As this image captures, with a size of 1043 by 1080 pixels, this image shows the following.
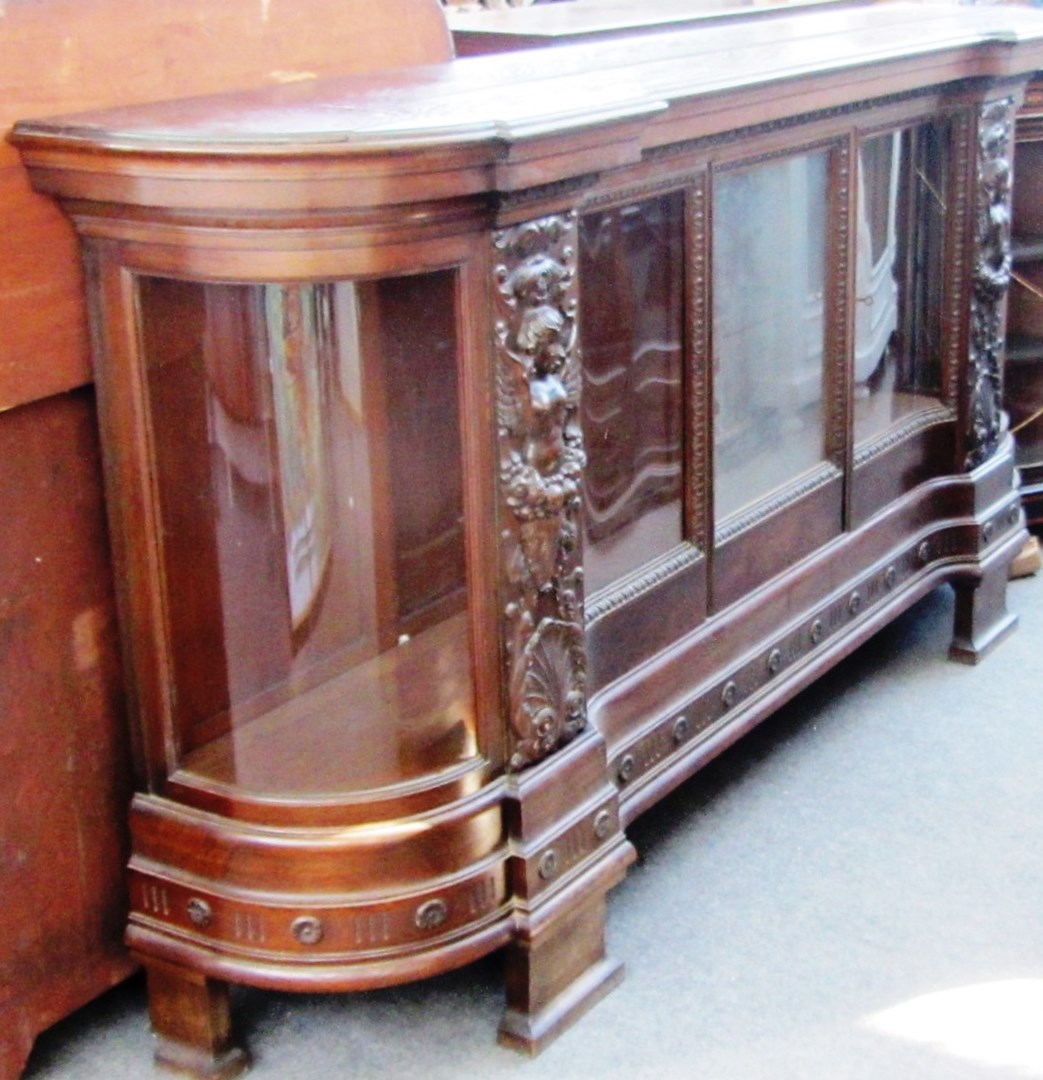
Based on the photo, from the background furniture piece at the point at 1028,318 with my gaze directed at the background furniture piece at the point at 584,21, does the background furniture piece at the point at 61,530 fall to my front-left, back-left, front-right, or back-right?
front-left

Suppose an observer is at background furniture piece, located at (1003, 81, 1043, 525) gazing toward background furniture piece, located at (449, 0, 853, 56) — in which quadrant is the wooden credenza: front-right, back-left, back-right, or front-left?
front-left

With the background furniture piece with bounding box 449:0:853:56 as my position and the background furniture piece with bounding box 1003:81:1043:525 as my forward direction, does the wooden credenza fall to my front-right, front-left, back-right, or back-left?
back-right

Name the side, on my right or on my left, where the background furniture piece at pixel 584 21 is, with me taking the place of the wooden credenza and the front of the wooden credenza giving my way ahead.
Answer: on my left

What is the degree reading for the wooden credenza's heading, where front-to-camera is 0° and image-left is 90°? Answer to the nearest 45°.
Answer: approximately 315°

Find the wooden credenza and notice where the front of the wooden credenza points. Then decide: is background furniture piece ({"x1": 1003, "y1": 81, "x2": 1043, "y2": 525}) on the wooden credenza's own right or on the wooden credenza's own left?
on the wooden credenza's own left
